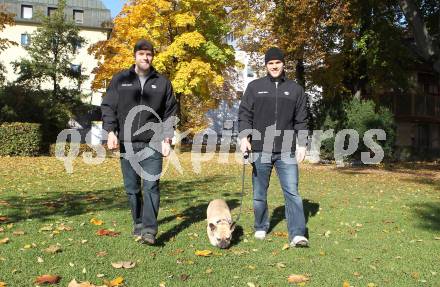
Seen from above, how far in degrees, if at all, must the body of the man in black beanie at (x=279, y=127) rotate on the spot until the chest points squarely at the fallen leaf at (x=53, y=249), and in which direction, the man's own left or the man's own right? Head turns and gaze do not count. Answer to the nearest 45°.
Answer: approximately 45° to the man's own right

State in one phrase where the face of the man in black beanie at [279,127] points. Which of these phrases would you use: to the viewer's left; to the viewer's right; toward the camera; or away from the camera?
toward the camera

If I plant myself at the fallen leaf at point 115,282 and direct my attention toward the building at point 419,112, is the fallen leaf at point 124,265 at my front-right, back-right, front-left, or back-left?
front-left

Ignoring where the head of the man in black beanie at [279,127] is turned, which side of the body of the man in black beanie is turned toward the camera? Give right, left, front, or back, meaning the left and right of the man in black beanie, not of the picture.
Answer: front

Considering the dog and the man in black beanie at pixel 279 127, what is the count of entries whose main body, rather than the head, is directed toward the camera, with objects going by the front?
2

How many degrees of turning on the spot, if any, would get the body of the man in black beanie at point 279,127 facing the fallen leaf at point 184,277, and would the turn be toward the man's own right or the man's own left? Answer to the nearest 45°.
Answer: approximately 45° to the man's own right

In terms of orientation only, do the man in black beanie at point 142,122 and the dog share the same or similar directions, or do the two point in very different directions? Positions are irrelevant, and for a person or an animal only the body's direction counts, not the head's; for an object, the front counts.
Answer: same or similar directions

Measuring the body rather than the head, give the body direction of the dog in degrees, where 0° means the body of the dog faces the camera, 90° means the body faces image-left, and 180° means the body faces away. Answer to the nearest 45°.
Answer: approximately 0°

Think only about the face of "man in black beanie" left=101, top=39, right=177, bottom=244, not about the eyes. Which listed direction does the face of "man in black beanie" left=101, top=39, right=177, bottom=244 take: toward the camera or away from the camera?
toward the camera

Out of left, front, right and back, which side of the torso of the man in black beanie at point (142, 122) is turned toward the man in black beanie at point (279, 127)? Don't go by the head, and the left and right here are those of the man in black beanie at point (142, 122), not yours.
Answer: left

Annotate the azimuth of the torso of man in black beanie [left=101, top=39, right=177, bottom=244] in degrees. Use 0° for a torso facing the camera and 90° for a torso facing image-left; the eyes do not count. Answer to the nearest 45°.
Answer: approximately 0°

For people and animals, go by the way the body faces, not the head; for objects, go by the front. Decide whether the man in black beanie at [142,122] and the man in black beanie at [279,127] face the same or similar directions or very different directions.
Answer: same or similar directions
